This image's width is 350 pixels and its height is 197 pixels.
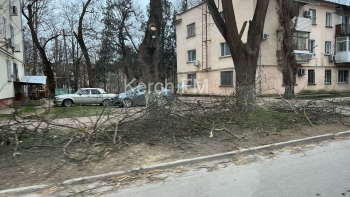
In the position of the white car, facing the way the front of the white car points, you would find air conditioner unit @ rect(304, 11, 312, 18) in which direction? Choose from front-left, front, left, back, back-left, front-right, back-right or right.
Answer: back

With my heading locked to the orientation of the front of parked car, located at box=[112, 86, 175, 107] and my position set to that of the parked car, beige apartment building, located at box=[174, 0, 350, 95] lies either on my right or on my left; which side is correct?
on my right

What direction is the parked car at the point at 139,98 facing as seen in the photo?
to the viewer's left

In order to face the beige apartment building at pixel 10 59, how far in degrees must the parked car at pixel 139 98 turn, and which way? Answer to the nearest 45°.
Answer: approximately 45° to its right

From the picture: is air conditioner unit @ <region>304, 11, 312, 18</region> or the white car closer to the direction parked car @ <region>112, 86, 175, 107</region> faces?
the white car

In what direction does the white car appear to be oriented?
to the viewer's left

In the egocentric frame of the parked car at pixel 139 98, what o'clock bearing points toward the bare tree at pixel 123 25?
The bare tree is roughly at 3 o'clock from the parked car.

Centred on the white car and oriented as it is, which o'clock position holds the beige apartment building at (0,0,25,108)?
The beige apartment building is roughly at 1 o'clock from the white car.

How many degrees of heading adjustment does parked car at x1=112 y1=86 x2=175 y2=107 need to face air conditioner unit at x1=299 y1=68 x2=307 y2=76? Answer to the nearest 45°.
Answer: approximately 135° to its right

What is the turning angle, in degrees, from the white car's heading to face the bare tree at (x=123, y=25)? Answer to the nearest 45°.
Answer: approximately 90° to its right

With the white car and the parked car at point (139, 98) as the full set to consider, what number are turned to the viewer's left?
2
